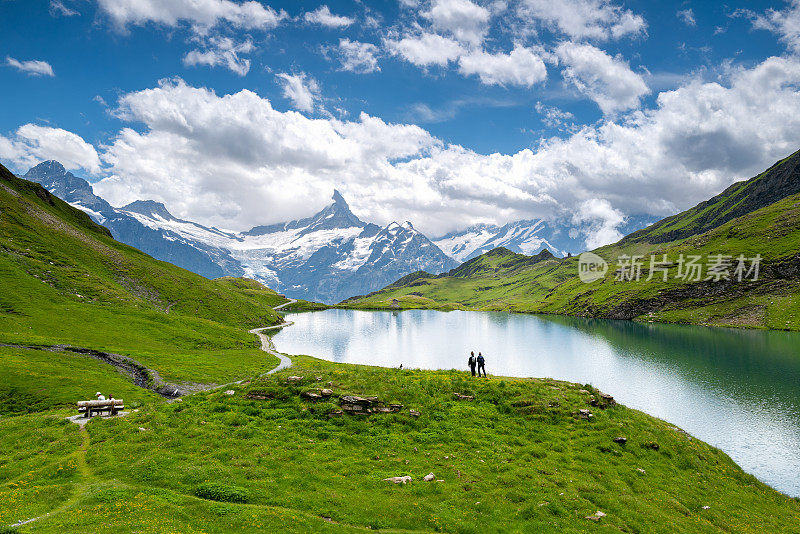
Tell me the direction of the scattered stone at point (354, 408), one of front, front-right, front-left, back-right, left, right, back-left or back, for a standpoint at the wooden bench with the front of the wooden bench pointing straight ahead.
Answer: back-right

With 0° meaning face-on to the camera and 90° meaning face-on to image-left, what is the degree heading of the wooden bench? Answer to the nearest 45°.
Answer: approximately 180°

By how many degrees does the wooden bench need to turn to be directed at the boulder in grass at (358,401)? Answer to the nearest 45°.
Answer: approximately 135° to its right

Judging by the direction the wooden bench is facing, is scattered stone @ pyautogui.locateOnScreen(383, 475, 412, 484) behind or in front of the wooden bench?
behind

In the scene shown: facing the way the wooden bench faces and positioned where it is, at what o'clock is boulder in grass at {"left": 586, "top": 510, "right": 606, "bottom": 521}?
The boulder in grass is roughly at 5 o'clock from the wooden bench.
